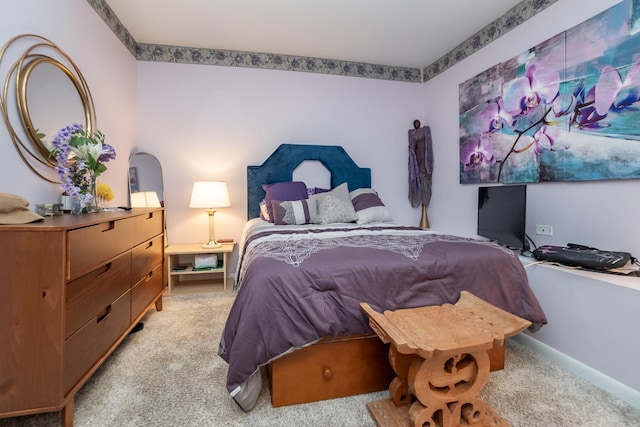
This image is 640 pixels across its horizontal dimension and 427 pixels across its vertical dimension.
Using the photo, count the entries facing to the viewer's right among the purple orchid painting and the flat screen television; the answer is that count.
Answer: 0

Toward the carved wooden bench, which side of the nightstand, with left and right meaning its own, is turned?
front

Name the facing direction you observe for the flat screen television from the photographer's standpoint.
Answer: facing the viewer and to the left of the viewer

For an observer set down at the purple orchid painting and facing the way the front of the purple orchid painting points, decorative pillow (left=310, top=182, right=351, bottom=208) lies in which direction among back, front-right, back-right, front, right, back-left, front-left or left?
front-right

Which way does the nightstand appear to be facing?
toward the camera

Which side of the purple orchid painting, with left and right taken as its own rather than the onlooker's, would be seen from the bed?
front

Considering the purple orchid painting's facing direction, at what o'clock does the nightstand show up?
The nightstand is roughly at 1 o'clock from the purple orchid painting.

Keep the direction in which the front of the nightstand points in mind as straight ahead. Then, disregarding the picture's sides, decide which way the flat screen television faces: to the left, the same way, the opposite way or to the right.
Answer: to the right

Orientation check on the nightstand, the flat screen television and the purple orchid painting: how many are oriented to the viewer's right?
0

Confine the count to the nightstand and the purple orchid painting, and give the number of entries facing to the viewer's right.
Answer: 0

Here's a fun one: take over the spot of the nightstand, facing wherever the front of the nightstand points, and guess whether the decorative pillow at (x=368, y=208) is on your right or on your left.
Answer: on your left

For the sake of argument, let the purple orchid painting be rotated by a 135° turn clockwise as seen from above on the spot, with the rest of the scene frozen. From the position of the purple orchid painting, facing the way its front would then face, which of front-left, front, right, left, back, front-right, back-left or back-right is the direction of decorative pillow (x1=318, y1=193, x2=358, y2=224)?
left

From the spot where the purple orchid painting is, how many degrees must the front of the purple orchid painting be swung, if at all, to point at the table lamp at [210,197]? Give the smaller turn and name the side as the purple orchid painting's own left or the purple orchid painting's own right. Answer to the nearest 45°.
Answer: approximately 45° to the purple orchid painting's own right

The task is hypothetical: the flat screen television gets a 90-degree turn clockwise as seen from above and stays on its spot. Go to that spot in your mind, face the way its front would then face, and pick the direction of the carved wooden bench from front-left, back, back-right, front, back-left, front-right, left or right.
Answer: back-left
